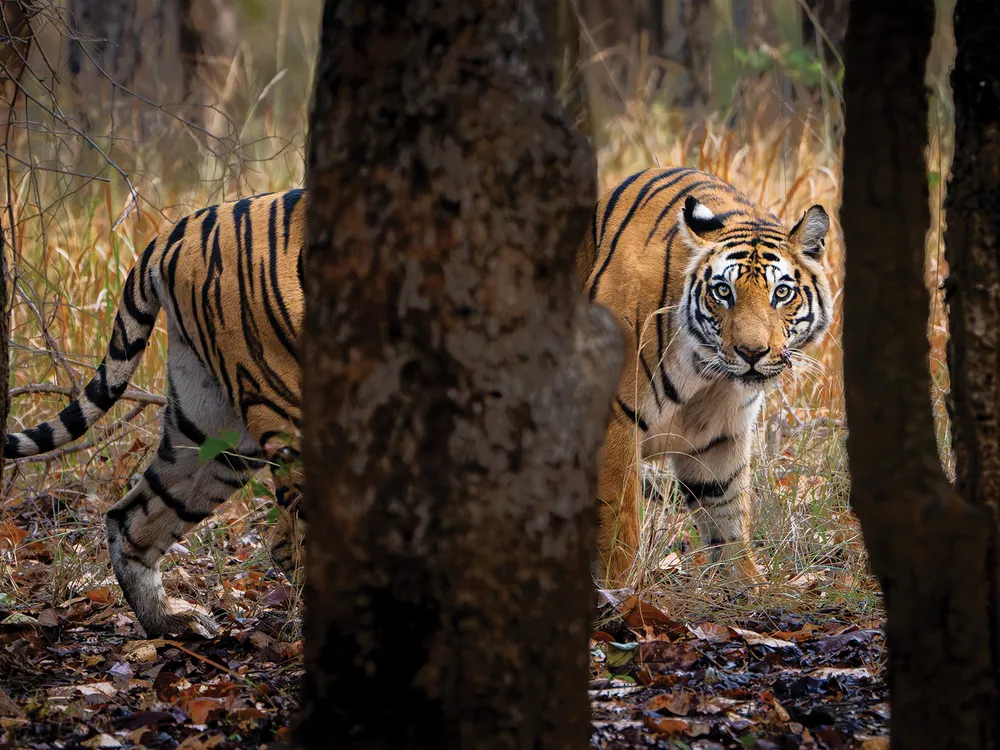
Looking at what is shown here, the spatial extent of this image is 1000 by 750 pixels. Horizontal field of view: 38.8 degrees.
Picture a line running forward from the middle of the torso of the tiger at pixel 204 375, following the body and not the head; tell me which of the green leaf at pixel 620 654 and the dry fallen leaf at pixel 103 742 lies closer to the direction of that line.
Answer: the green leaf

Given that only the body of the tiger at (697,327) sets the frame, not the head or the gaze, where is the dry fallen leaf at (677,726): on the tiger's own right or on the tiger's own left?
on the tiger's own right

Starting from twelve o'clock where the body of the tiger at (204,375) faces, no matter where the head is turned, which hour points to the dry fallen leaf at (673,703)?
The dry fallen leaf is roughly at 2 o'clock from the tiger.

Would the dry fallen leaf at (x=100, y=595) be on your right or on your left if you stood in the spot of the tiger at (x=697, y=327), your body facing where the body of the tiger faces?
on your right

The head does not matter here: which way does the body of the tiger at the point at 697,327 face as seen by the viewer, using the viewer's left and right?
facing the viewer and to the right of the viewer

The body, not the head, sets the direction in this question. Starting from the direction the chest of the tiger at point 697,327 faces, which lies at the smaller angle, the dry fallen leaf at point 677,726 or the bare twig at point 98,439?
the dry fallen leaf

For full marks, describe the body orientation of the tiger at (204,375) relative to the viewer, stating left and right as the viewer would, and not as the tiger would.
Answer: facing to the right of the viewer

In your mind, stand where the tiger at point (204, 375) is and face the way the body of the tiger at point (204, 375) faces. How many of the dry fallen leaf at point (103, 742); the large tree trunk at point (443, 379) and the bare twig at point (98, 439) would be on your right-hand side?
2

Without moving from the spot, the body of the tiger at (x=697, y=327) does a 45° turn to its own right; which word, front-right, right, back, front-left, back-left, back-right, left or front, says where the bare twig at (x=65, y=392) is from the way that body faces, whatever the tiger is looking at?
right
